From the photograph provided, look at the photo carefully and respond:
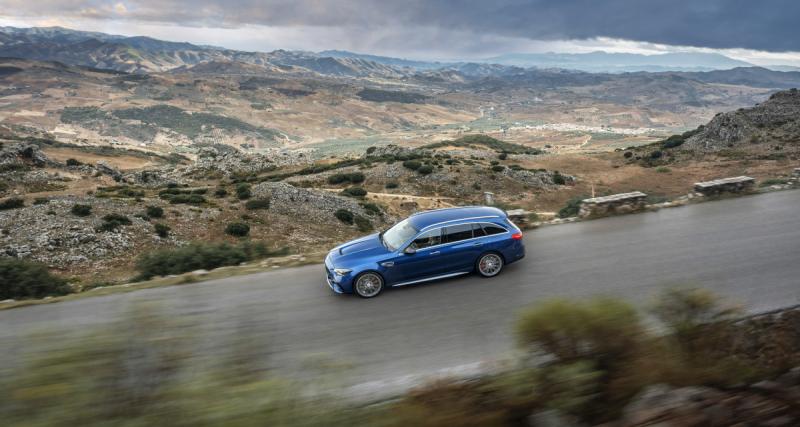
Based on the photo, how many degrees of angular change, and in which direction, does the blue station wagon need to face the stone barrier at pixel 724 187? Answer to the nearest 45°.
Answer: approximately 135° to its right

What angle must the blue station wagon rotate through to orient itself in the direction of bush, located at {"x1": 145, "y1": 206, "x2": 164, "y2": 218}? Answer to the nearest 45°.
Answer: approximately 45° to its right

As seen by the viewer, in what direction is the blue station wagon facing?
to the viewer's left

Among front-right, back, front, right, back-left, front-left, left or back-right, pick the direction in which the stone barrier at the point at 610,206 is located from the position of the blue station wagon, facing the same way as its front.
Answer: back-right

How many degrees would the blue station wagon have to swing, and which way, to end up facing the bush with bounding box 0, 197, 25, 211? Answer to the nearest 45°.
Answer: approximately 45° to its right
